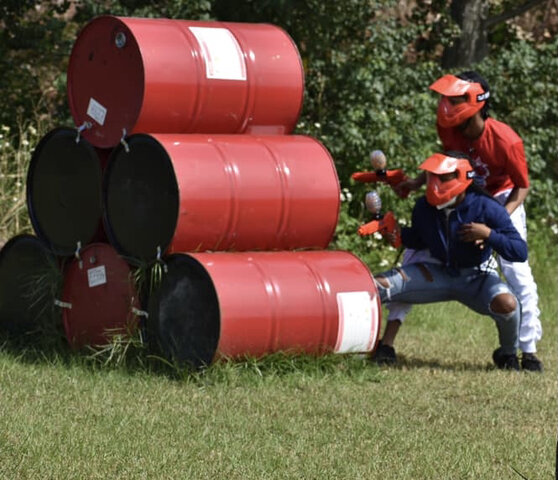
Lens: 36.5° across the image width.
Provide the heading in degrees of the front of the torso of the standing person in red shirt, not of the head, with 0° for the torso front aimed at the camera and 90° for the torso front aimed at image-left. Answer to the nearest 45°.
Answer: approximately 45°

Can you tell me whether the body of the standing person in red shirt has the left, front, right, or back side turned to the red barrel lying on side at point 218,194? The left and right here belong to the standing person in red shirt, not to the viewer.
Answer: front

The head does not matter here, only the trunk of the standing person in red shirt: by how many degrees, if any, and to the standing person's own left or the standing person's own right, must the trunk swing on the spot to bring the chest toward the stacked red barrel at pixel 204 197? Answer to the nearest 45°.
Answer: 0° — they already face it
